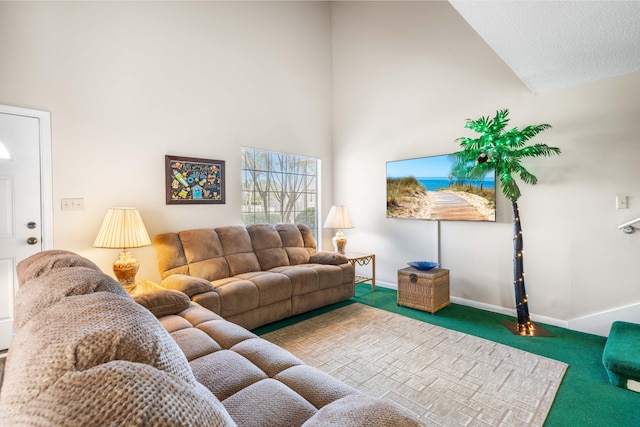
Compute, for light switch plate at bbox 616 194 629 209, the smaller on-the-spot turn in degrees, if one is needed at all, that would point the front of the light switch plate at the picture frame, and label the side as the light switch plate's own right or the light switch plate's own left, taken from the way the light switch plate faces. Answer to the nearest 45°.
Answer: approximately 45° to the light switch plate's own right

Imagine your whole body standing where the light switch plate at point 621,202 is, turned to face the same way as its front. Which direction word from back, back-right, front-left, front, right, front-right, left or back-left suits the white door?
front-right

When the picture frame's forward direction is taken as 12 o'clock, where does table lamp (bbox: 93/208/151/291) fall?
The table lamp is roughly at 3 o'clock from the picture frame.

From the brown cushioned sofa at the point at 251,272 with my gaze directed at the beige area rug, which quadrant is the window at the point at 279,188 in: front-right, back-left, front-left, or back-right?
back-left

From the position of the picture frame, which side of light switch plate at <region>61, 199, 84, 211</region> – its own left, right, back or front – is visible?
left

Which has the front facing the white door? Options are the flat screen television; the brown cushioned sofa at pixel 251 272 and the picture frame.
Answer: the flat screen television

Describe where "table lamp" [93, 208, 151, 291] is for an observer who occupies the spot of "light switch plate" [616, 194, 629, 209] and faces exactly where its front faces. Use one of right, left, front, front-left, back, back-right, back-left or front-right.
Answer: front-right

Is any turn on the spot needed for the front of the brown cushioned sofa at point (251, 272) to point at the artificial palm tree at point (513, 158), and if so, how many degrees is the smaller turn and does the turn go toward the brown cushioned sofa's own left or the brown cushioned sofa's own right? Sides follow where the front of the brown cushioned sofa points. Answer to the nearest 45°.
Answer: approximately 45° to the brown cushioned sofa's own left

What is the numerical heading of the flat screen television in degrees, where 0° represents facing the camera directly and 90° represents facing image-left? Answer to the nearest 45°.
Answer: approximately 45°

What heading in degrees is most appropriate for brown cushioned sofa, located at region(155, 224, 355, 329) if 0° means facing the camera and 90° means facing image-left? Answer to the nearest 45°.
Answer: approximately 315°

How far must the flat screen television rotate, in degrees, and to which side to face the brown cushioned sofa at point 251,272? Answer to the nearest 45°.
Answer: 0° — it already faces it

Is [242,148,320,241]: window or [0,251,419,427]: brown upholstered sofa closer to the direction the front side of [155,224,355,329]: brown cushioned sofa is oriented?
the brown upholstered sofa

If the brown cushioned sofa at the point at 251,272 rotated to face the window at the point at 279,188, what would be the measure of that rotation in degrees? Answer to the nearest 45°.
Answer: approximately 135° to its left

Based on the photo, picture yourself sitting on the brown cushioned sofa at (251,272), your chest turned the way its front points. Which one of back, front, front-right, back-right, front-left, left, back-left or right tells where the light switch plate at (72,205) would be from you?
back-right

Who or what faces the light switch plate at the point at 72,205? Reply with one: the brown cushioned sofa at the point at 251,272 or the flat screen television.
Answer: the flat screen television
